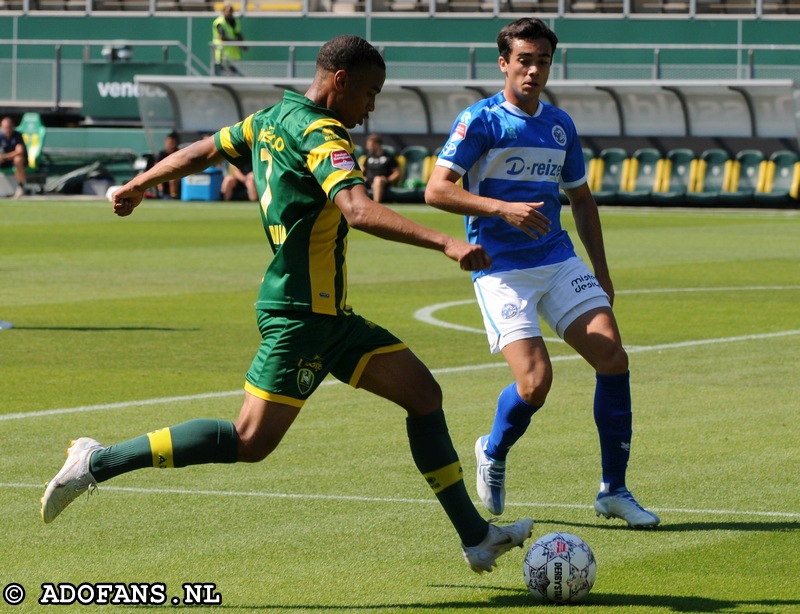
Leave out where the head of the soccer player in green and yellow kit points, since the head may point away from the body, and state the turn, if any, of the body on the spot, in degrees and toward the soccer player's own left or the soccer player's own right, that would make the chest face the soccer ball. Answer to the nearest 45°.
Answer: approximately 90° to the soccer player's own right

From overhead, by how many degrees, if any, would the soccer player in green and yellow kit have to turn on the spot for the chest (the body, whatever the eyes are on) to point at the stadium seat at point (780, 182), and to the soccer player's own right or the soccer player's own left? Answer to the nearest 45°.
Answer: approximately 45° to the soccer player's own left

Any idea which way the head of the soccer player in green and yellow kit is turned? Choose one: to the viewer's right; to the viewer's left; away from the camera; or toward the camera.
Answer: to the viewer's right

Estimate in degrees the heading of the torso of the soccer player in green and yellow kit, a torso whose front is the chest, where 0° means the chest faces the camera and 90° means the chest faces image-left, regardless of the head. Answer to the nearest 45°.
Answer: approximately 225°

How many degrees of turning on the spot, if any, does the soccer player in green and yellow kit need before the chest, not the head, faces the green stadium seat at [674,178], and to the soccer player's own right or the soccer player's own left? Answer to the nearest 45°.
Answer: approximately 45° to the soccer player's own left

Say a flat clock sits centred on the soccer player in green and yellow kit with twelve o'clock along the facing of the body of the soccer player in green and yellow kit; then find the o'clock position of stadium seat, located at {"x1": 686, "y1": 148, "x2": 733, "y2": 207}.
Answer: The stadium seat is roughly at 11 o'clock from the soccer player in green and yellow kit.

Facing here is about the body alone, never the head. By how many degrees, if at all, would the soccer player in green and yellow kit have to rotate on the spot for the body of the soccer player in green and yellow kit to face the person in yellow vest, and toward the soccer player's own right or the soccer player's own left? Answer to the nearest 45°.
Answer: approximately 45° to the soccer player's own left

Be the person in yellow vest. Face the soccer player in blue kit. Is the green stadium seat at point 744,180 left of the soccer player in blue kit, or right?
left
